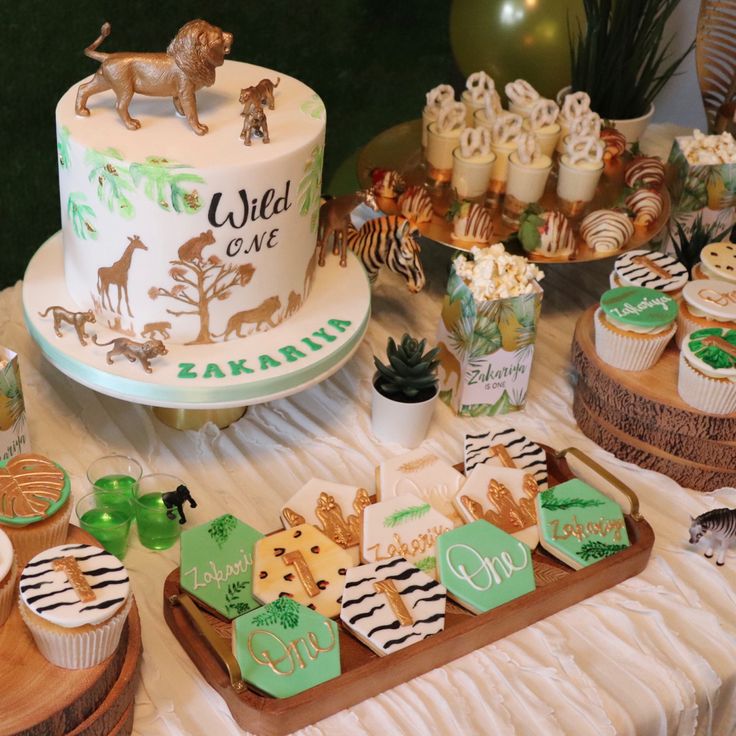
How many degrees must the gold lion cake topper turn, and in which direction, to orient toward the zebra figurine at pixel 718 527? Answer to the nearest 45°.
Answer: approximately 45° to its right

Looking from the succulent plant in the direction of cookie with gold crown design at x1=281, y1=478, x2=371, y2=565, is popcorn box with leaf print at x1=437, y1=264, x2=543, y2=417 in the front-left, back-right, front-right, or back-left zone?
back-left

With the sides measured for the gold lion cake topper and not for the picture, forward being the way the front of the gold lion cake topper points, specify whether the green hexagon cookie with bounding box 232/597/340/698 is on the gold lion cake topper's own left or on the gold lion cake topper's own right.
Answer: on the gold lion cake topper's own right

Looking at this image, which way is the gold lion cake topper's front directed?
to the viewer's right

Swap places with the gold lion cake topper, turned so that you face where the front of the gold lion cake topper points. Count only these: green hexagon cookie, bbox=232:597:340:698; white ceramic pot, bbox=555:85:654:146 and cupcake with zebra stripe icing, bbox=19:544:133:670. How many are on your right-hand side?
2
